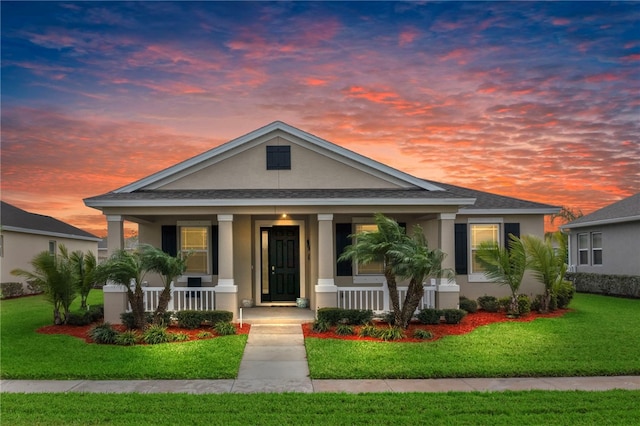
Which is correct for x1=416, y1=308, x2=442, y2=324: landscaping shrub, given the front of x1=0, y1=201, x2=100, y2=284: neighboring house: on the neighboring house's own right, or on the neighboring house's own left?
on the neighboring house's own left

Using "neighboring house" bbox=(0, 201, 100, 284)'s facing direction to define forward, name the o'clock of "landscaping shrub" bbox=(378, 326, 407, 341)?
The landscaping shrub is roughly at 10 o'clock from the neighboring house.

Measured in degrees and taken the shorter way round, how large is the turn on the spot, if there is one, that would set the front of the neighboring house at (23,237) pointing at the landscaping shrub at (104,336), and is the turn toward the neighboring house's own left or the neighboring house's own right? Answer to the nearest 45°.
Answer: approximately 45° to the neighboring house's own left

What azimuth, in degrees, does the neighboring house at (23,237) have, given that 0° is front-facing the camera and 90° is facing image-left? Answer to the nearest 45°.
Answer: approximately 45°

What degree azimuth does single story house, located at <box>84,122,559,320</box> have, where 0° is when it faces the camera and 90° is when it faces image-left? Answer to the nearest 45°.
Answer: approximately 0°

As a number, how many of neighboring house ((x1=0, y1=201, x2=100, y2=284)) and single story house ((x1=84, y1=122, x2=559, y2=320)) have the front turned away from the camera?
0

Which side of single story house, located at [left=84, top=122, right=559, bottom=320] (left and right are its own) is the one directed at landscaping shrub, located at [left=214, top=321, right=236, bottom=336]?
front

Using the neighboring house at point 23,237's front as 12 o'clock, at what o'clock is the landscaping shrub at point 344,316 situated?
The landscaping shrub is roughly at 10 o'clock from the neighboring house.

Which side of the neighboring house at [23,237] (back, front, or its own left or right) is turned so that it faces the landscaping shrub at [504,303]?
left

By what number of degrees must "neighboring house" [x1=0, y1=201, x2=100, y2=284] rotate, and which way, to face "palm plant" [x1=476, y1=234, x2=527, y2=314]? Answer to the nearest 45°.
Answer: approximately 90° to its left

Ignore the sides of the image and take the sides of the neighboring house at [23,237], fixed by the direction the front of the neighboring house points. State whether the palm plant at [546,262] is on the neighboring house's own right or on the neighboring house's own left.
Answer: on the neighboring house's own left

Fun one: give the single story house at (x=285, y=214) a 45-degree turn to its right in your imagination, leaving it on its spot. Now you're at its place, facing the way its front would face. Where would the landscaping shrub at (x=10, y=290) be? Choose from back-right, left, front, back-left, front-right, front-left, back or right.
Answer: right
